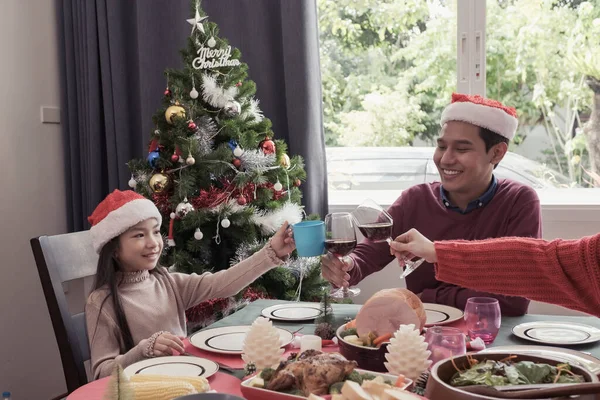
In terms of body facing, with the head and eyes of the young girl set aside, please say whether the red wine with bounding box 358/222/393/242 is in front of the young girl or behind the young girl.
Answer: in front

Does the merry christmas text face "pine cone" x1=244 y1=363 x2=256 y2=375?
yes

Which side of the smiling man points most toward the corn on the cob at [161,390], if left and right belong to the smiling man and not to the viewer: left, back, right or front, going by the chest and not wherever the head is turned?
front

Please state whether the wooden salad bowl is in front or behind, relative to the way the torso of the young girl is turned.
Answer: in front

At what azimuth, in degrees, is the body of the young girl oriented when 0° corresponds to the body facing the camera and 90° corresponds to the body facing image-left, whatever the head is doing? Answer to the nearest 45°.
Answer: approximately 315°

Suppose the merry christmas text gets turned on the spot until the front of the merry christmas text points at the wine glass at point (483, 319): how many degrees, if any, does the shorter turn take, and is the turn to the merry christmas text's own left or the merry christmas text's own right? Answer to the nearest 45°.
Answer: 0° — it already faces it

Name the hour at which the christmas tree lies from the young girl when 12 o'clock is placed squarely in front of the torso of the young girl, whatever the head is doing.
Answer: The christmas tree is roughly at 8 o'clock from the young girl.

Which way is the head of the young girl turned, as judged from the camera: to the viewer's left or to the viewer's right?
to the viewer's right

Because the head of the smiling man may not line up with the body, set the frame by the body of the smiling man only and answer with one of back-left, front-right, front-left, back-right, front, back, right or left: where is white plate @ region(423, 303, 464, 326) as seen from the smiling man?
front-left

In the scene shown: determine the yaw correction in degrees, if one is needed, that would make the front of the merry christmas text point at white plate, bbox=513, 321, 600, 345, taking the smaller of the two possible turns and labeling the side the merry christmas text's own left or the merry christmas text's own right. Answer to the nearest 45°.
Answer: approximately 45° to the merry christmas text's own left

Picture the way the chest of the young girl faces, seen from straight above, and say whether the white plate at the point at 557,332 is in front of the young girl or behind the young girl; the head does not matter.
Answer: in front

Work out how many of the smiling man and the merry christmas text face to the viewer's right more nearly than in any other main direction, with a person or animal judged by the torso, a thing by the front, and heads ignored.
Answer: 0

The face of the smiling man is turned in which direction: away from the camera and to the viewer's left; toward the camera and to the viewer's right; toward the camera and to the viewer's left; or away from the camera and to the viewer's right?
toward the camera and to the viewer's left

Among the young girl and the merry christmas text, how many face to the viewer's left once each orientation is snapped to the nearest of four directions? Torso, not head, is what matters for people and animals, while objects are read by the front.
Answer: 0
